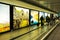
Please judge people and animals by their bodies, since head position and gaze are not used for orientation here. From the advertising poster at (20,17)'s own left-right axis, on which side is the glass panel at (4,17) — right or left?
on its right

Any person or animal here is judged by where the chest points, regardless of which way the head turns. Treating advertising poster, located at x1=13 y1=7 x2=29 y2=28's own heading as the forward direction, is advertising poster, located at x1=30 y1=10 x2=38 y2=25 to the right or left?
on its left

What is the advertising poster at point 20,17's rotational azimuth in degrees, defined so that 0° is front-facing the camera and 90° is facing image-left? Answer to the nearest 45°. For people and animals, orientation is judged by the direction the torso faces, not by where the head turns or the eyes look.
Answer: approximately 315°
